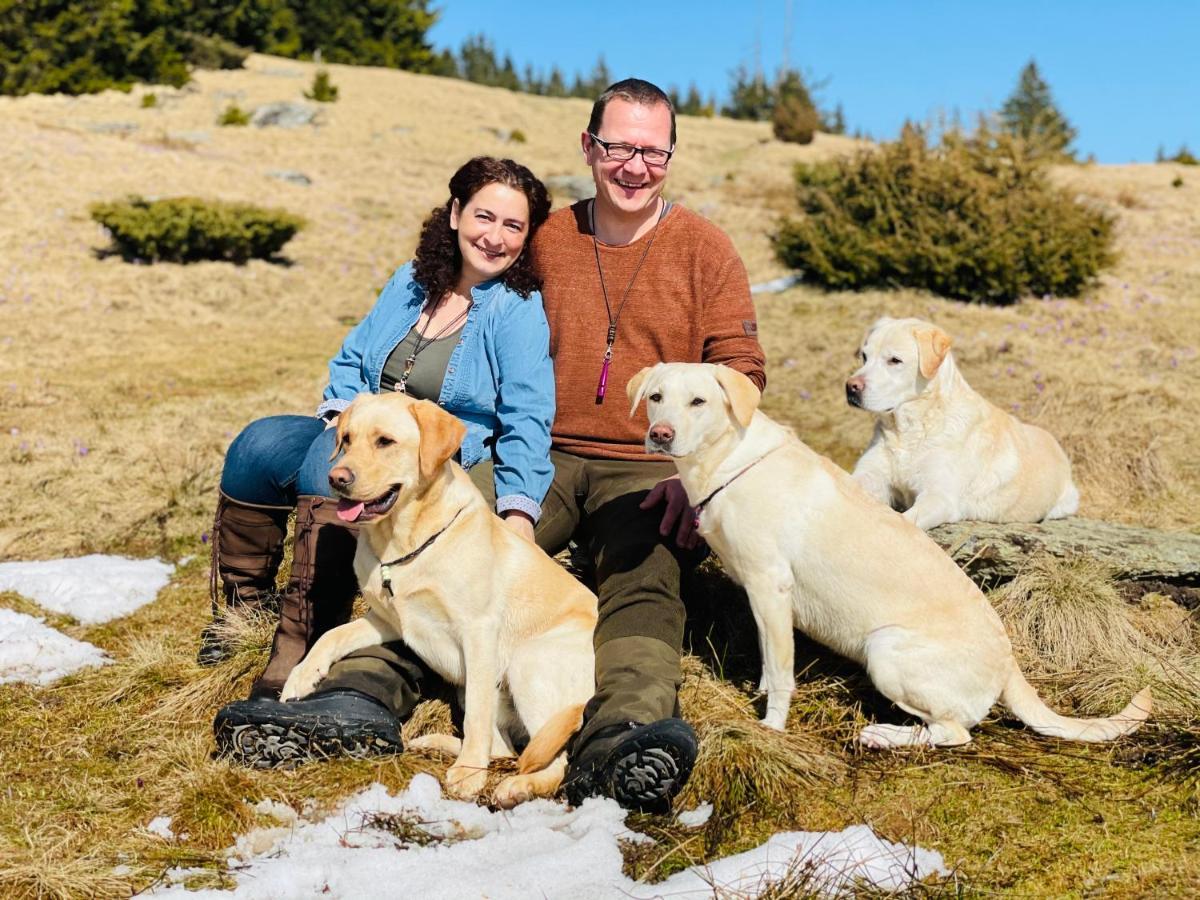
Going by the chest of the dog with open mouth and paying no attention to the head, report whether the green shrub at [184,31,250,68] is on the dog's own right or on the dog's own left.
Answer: on the dog's own right

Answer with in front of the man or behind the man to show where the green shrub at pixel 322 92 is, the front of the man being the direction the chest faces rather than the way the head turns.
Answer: behind

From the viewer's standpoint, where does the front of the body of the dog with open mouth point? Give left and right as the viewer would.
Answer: facing the viewer and to the left of the viewer

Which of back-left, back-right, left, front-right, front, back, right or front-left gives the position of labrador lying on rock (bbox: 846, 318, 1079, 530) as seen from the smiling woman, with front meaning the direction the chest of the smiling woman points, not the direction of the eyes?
back-left

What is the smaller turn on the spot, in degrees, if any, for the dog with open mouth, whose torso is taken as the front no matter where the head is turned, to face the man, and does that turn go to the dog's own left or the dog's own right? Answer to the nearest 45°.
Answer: approximately 180°

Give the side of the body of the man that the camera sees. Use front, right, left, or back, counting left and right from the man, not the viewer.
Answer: front

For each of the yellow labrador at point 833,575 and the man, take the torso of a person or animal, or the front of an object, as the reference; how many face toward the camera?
1

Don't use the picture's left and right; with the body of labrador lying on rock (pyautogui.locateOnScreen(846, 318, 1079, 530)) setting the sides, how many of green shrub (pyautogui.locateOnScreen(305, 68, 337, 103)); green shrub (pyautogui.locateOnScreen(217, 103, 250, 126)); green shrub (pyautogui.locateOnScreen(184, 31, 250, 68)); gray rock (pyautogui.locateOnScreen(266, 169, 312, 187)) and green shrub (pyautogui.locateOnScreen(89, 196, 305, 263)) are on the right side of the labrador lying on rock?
5

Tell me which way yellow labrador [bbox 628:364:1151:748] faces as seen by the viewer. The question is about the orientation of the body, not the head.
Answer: to the viewer's left
